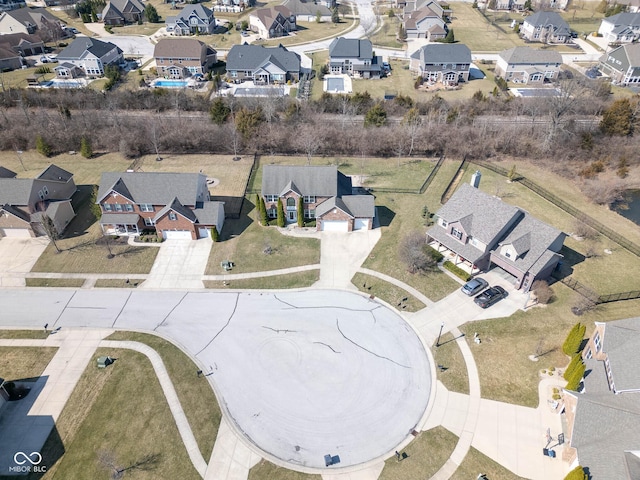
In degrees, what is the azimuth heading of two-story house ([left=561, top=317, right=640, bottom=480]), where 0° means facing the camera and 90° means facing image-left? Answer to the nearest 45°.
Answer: approximately 90°
